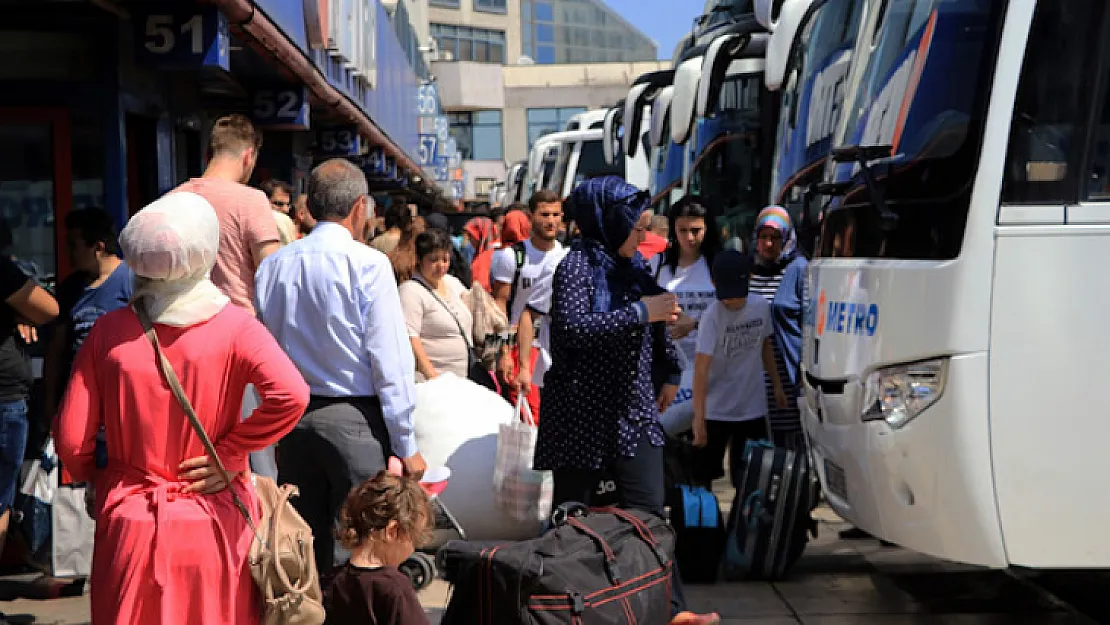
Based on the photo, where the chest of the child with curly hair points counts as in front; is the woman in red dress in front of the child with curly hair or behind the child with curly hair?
behind

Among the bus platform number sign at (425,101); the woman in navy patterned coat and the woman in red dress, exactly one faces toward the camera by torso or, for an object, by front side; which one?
the bus platform number sign

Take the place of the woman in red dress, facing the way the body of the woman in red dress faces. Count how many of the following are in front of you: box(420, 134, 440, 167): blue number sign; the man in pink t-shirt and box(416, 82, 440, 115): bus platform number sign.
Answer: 3

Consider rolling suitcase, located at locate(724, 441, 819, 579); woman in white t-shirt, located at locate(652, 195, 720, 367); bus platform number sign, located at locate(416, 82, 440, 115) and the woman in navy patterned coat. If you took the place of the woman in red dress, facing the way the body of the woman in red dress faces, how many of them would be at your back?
0

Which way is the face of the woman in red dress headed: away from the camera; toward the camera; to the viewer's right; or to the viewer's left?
away from the camera

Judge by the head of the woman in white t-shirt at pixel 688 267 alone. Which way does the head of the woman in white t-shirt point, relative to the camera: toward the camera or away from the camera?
toward the camera

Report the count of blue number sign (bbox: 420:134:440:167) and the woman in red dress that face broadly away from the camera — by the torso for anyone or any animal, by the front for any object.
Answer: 1

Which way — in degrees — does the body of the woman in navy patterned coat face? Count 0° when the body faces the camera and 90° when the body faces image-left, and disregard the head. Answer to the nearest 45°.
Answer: approximately 270°

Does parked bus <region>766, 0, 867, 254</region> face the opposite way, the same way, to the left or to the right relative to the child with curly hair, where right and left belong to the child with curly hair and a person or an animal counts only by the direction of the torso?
the opposite way

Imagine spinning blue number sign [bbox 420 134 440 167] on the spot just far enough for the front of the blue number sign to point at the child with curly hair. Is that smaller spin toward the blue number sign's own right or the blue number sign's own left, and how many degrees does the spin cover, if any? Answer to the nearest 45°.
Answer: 0° — it already faces them

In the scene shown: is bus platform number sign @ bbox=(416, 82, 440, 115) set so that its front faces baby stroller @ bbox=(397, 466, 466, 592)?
yes

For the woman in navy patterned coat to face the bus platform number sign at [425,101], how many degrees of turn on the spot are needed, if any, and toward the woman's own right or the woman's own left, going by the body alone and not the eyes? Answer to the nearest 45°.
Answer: approximately 90° to the woman's own left

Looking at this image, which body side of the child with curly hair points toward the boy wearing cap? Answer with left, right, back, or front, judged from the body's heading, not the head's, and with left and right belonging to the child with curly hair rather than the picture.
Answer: front

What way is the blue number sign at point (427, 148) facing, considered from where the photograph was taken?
facing the viewer

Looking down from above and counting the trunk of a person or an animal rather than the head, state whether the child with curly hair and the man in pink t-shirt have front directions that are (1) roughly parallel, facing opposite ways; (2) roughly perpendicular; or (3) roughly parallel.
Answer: roughly parallel

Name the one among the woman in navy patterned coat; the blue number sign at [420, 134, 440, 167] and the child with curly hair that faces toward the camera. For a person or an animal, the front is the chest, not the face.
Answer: the blue number sign

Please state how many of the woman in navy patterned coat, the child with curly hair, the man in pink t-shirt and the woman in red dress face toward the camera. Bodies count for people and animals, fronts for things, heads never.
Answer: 0
